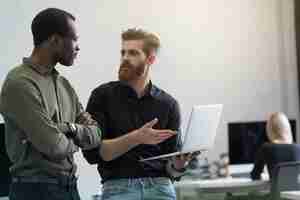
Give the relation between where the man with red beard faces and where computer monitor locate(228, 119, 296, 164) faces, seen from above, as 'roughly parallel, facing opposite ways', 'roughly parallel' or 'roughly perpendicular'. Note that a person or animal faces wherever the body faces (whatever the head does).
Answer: roughly parallel

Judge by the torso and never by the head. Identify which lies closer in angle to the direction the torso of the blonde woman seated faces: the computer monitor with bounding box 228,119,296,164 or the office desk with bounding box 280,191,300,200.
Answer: the computer monitor

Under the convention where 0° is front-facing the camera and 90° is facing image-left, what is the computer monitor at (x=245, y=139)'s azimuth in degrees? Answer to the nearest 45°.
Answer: approximately 0°

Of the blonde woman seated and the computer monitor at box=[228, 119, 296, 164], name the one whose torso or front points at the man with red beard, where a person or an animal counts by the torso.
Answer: the computer monitor

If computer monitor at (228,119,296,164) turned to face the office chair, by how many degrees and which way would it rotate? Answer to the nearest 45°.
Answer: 0° — it already faces it

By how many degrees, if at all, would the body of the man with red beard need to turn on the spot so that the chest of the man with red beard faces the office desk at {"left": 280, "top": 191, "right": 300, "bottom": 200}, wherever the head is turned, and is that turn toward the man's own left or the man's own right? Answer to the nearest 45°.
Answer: approximately 135° to the man's own left

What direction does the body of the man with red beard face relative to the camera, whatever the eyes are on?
toward the camera

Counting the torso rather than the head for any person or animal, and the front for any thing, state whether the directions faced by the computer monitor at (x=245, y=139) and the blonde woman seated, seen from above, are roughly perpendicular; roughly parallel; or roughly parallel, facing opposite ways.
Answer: roughly parallel, facing opposite ways

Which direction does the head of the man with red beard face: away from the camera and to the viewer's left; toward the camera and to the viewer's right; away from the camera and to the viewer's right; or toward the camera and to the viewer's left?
toward the camera and to the viewer's left

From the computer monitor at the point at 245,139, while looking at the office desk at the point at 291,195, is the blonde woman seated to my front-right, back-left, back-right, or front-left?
front-left

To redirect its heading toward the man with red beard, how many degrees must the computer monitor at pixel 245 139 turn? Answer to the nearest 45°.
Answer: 0° — it already faces them

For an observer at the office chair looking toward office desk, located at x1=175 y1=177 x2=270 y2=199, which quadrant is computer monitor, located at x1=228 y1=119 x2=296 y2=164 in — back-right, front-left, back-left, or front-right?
front-right
